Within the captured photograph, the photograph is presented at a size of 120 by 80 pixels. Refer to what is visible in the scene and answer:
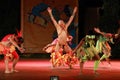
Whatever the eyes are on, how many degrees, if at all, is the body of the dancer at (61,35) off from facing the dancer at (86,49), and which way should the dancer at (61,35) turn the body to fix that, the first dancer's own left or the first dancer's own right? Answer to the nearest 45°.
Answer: approximately 45° to the first dancer's own left

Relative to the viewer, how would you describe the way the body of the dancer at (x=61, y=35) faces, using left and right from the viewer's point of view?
facing the viewer

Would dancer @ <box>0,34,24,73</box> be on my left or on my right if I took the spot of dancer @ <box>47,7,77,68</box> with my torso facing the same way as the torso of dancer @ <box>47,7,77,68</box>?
on my right
